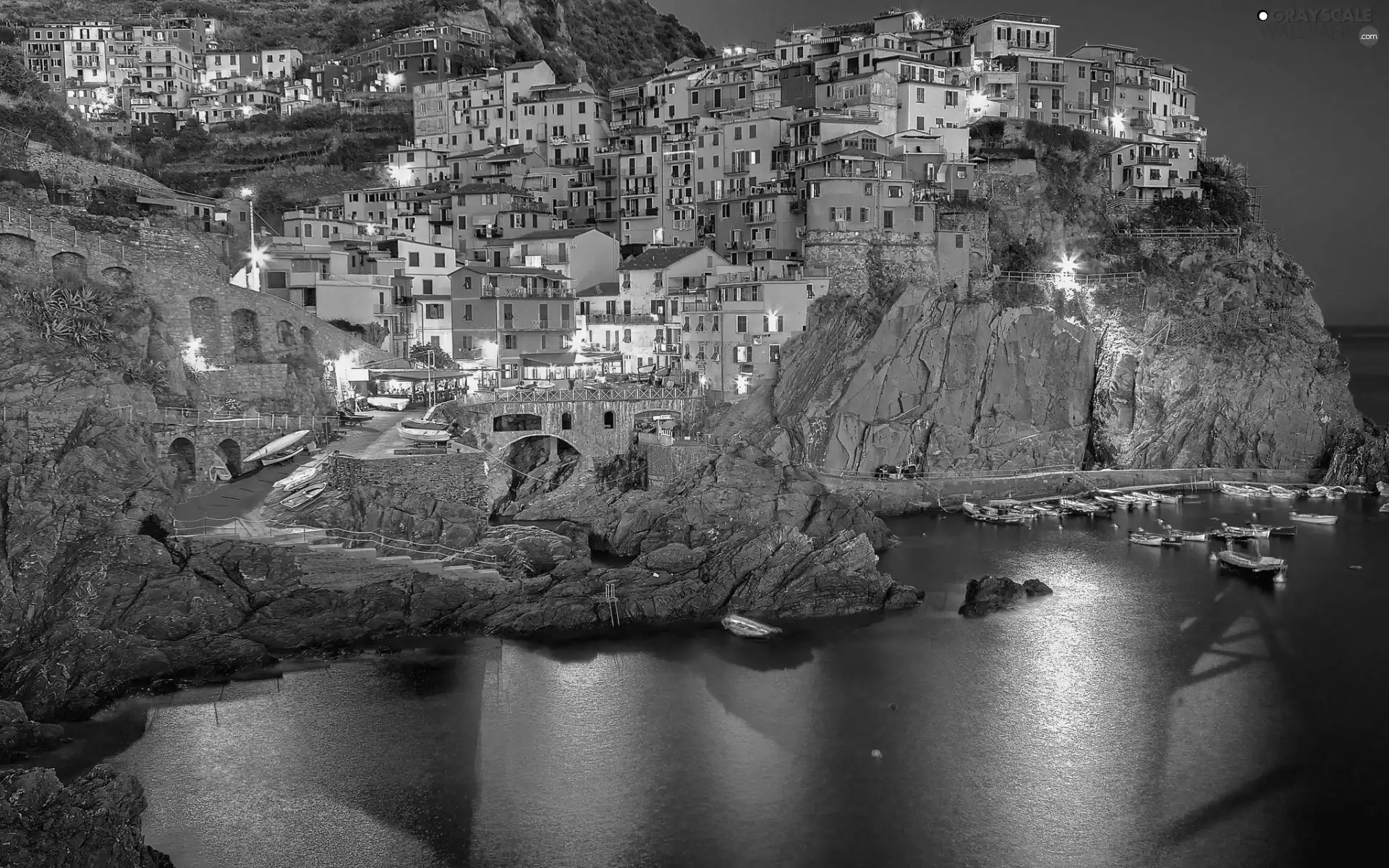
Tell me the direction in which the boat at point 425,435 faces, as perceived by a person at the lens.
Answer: facing to the left of the viewer

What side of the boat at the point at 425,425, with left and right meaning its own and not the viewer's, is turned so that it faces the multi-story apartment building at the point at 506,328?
right

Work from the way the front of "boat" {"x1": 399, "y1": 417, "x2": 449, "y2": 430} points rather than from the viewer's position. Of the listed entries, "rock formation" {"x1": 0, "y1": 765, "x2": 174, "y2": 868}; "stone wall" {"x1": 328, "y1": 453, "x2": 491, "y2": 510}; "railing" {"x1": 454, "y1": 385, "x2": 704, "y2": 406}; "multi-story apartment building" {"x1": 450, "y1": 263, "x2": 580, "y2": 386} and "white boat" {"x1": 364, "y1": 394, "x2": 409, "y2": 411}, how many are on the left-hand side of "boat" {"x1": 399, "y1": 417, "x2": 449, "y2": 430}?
2

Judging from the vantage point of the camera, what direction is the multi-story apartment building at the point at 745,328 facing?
facing the viewer and to the left of the viewer

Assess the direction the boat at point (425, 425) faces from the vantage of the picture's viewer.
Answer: facing to the left of the viewer

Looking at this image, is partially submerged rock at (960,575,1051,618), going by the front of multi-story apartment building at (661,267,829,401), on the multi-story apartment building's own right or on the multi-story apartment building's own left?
on the multi-story apartment building's own left

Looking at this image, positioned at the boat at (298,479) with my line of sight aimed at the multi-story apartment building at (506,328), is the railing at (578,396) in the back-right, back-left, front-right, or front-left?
front-right

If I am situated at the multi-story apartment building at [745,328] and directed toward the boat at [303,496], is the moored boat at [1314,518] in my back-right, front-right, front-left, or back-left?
back-left

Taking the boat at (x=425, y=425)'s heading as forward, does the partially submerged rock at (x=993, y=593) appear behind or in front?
behind

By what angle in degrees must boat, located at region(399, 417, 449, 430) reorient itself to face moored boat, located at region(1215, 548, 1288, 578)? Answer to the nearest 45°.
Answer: approximately 180°

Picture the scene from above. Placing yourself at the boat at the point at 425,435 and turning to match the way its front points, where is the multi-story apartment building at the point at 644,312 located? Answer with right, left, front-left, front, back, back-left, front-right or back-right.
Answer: back-right

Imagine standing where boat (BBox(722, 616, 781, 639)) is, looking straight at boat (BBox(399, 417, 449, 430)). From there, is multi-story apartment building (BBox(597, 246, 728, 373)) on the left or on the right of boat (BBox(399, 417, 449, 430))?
right
